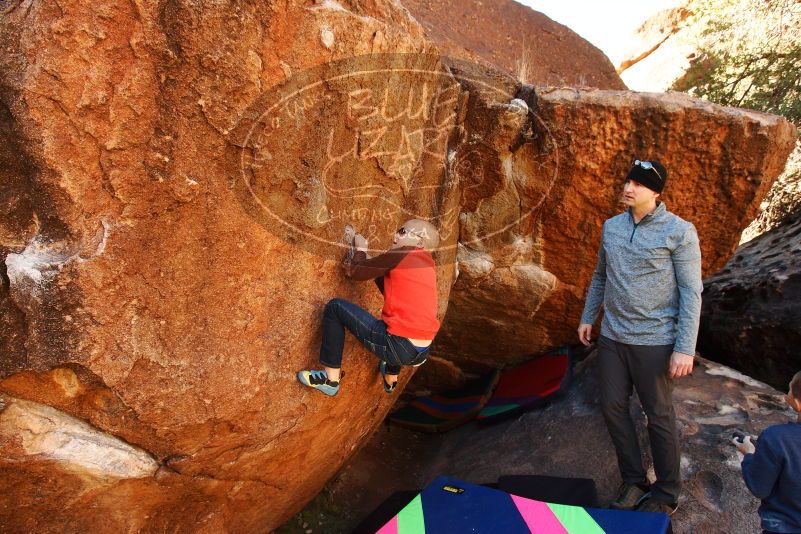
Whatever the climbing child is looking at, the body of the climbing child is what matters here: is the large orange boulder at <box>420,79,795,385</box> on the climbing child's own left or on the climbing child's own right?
on the climbing child's own right

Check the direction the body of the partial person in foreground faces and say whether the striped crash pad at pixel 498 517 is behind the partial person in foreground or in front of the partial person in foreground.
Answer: in front

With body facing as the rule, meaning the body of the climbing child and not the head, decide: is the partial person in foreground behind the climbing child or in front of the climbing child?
behind

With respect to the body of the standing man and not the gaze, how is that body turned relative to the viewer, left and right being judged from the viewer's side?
facing the viewer and to the left of the viewer

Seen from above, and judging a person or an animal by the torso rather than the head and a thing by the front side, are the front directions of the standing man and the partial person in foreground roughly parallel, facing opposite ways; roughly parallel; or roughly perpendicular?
roughly perpendicular

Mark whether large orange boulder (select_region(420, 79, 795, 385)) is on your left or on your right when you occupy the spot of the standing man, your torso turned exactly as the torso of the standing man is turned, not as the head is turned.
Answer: on your right

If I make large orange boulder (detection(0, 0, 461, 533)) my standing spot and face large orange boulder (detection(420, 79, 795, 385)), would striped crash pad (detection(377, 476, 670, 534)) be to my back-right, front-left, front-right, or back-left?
front-right

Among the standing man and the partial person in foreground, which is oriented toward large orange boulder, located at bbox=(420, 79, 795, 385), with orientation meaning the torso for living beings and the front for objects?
the partial person in foreground

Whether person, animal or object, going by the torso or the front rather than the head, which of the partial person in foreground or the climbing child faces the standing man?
the partial person in foreground

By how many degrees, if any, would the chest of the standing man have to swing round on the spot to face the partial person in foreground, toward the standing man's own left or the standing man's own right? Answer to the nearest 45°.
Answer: approximately 90° to the standing man's own left

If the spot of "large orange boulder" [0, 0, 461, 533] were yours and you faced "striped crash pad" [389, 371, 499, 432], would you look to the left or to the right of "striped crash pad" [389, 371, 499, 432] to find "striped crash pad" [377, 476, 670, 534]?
right

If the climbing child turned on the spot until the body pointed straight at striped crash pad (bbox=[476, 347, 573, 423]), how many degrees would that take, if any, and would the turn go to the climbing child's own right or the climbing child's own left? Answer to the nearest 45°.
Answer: approximately 90° to the climbing child's own right

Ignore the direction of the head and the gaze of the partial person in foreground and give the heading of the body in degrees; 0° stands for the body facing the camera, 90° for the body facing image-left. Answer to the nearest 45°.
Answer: approximately 135°

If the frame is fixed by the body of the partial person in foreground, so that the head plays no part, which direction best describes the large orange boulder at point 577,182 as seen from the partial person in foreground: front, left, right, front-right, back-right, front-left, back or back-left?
front

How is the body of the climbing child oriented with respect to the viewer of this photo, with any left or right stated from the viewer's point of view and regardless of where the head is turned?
facing away from the viewer and to the left of the viewer

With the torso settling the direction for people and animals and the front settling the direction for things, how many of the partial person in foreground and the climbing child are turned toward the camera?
0
